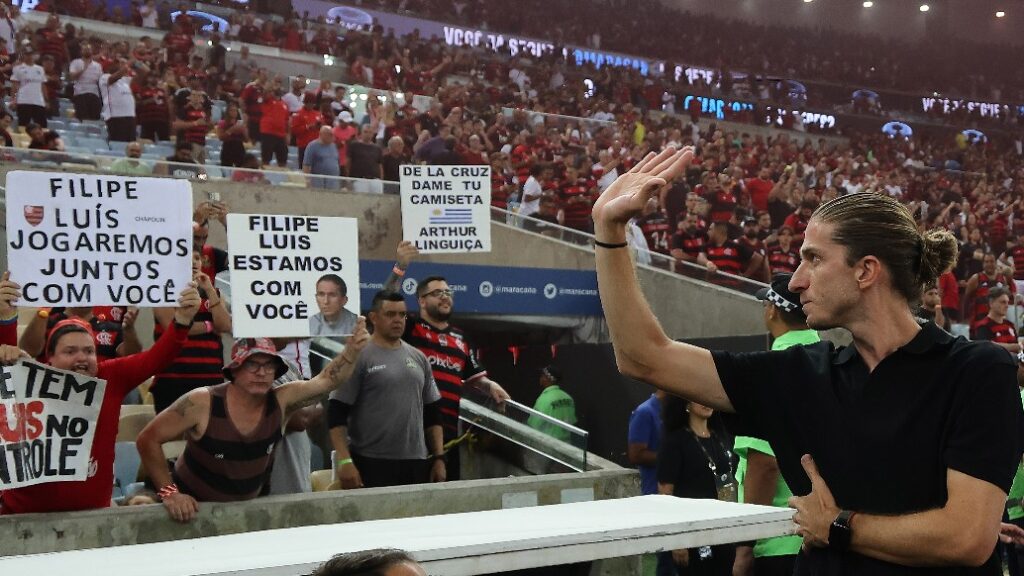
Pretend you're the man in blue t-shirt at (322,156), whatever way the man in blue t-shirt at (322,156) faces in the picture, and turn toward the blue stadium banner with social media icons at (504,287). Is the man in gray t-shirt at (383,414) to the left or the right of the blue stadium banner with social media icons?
right

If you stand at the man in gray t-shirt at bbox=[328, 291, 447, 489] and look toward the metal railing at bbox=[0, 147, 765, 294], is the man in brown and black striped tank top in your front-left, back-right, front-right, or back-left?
back-left

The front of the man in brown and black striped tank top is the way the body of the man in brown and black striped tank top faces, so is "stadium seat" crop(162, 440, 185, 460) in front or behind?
behind

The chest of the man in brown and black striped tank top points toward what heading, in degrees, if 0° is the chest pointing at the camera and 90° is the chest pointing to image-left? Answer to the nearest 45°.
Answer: approximately 315°

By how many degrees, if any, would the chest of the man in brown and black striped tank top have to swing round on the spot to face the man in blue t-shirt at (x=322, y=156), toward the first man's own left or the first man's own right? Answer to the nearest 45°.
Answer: approximately 135° to the first man's own left
